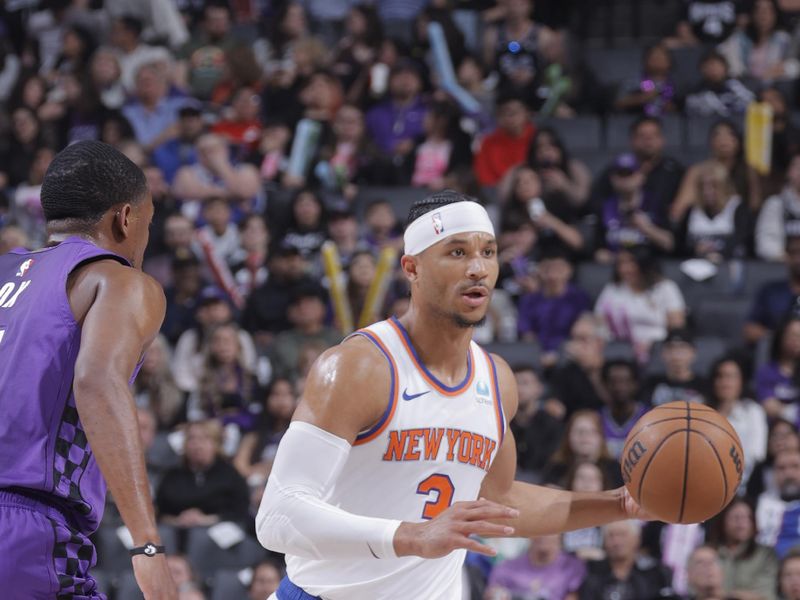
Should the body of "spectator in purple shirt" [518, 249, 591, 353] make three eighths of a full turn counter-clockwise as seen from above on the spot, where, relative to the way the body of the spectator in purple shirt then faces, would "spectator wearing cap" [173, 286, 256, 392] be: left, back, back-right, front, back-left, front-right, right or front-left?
back-left

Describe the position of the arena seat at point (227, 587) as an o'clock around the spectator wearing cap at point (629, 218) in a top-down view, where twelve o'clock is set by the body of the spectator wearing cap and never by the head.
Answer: The arena seat is roughly at 1 o'clock from the spectator wearing cap.

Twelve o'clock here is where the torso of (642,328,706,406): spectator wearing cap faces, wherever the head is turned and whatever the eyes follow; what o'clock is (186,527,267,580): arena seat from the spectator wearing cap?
The arena seat is roughly at 2 o'clock from the spectator wearing cap.

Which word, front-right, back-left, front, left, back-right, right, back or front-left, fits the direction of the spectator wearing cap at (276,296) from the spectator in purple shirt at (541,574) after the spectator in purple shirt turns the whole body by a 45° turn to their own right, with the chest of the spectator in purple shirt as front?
right

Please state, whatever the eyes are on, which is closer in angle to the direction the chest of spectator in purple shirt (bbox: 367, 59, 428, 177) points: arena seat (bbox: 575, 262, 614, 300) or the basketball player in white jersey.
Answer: the basketball player in white jersey

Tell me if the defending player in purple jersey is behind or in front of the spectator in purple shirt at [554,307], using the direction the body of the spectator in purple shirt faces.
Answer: in front

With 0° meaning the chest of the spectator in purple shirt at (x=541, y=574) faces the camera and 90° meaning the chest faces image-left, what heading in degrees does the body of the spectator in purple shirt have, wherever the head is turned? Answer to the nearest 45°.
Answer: approximately 0°

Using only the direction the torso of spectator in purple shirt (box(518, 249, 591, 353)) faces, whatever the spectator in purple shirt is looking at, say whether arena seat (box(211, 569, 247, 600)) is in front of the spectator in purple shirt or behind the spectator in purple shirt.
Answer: in front

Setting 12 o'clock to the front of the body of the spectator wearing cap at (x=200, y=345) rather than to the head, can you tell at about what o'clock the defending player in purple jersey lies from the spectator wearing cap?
The defending player in purple jersey is roughly at 12 o'clock from the spectator wearing cap.

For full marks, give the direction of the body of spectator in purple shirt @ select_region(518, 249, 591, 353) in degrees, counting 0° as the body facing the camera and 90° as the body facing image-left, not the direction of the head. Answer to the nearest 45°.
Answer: approximately 0°
